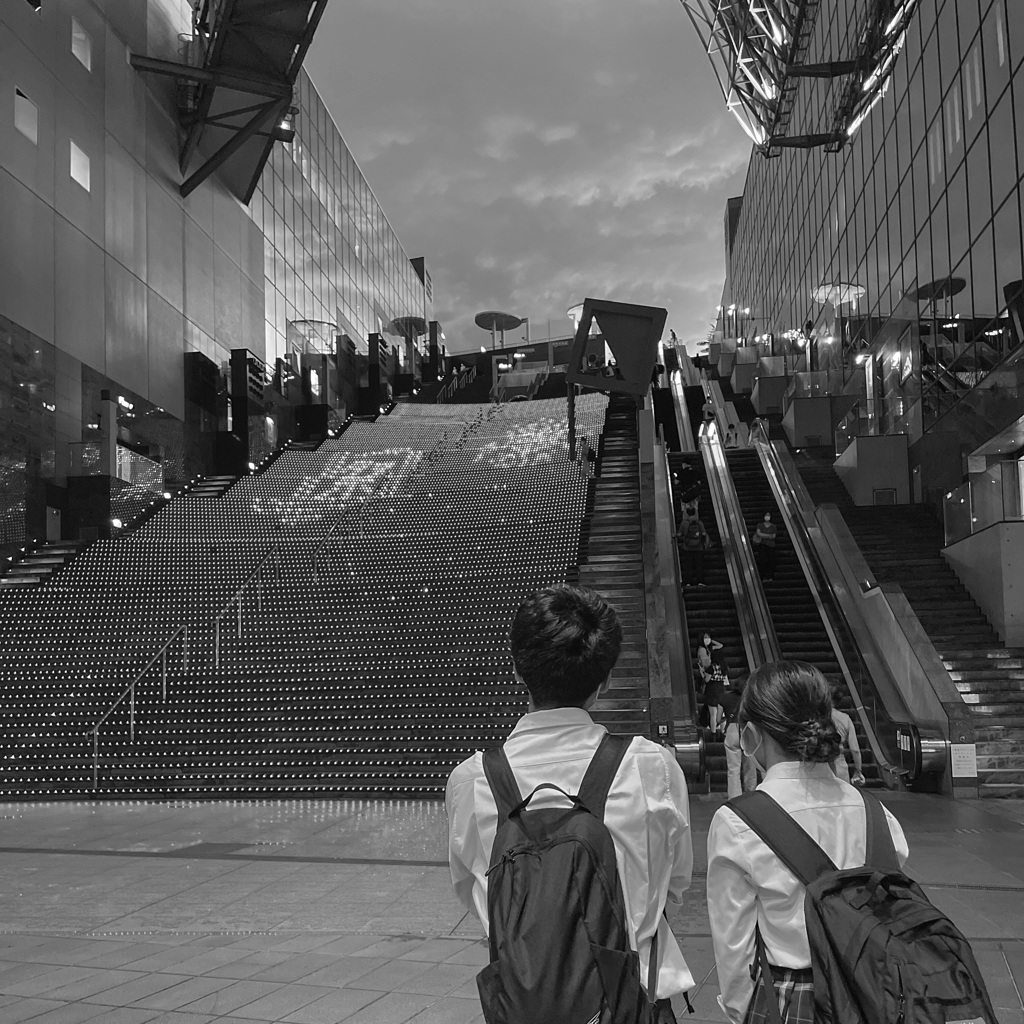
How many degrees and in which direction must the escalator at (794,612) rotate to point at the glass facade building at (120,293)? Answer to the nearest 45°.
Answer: approximately 90° to its right

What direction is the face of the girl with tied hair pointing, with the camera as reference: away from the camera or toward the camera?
away from the camera

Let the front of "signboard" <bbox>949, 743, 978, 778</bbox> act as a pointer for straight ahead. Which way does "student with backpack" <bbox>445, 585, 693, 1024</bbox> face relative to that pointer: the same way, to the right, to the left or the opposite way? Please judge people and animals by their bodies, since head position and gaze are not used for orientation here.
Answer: the opposite way

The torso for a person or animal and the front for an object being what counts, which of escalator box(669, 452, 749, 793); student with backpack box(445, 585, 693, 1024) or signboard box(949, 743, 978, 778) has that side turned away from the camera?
the student with backpack

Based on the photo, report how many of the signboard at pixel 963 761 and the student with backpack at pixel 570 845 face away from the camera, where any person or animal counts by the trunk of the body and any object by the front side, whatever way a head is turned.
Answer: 1

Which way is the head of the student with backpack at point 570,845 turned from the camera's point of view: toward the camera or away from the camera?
away from the camera

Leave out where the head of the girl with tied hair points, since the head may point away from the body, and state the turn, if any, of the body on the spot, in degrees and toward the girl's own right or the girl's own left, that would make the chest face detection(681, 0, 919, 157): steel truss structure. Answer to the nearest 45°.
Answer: approximately 45° to the girl's own right

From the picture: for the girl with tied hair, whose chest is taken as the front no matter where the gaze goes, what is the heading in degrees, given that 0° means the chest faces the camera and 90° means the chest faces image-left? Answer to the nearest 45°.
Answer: approximately 135°
